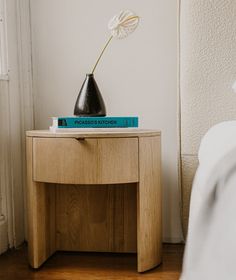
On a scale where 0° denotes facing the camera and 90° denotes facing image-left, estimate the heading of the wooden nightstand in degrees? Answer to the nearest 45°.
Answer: approximately 0°
